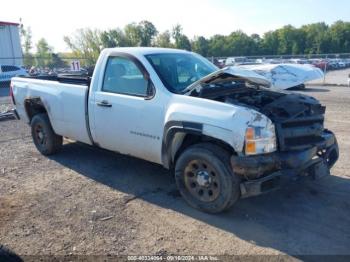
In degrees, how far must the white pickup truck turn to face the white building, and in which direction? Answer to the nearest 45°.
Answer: approximately 180°

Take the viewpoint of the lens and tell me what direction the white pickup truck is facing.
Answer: facing the viewer and to the right of the viewer
